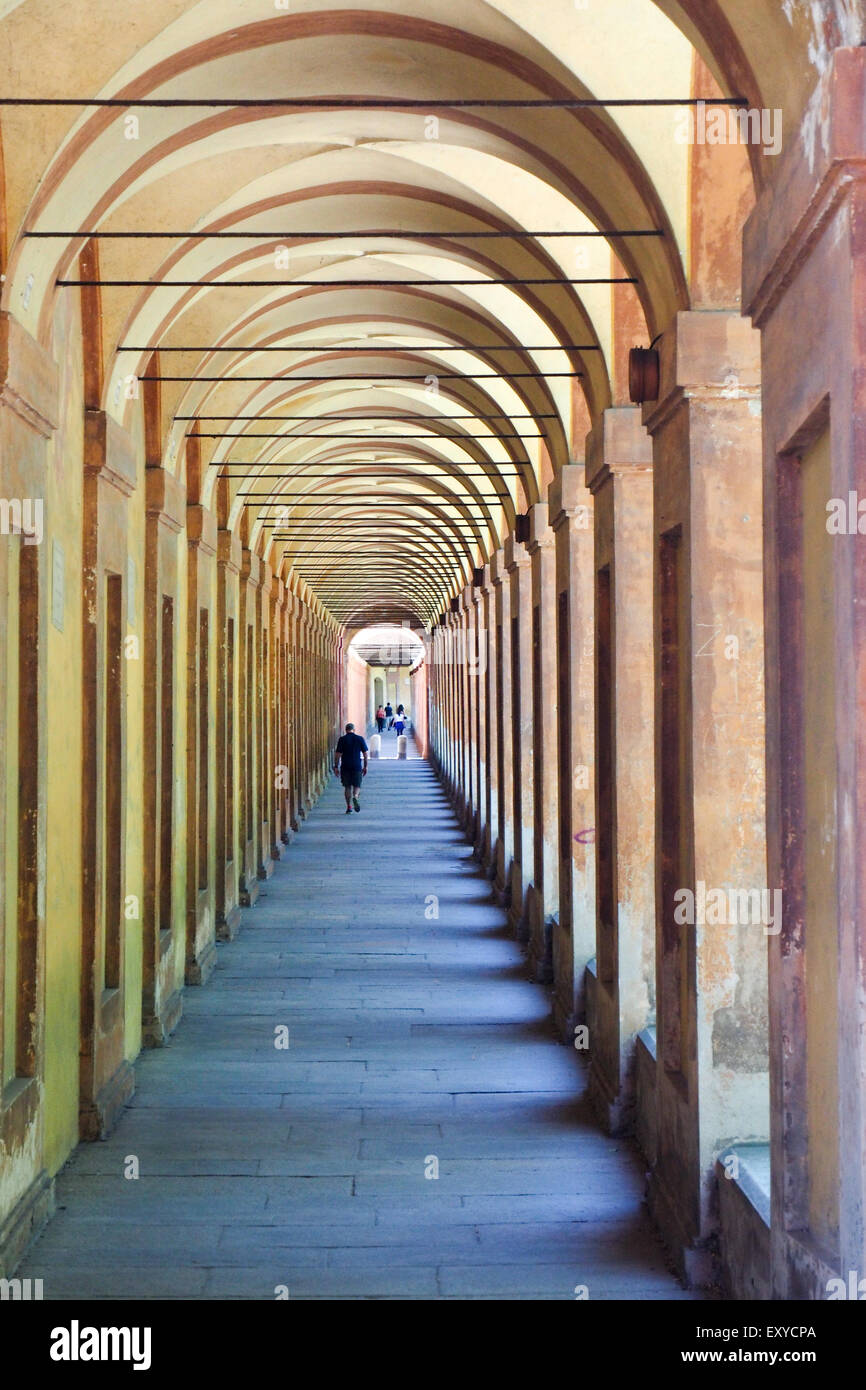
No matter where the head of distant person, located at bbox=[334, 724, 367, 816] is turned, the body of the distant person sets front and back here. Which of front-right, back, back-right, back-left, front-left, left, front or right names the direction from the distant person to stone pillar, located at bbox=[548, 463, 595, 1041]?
back

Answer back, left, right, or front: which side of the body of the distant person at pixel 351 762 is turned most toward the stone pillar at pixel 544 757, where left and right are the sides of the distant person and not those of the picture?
back

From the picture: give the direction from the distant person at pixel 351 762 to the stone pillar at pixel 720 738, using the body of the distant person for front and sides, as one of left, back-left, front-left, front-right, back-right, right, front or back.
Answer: back

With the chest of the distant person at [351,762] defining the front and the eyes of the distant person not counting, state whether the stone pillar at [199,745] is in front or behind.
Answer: behind

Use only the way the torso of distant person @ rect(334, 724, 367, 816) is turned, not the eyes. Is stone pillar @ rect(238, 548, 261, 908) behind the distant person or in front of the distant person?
behind

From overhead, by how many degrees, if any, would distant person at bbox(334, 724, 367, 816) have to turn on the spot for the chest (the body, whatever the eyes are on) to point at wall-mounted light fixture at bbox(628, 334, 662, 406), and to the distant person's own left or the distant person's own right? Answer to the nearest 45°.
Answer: approximately 180°

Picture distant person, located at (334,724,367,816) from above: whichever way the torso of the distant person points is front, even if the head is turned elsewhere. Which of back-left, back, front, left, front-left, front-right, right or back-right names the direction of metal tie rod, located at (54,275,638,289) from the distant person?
back

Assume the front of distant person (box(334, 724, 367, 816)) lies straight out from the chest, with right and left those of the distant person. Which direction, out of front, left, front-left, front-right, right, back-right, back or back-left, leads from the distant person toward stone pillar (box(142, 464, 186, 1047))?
back

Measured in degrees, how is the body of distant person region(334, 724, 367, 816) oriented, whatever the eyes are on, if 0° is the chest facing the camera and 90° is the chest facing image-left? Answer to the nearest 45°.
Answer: approximately 180°

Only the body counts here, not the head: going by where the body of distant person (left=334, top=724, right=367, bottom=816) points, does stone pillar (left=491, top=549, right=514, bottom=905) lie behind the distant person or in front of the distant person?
behind
